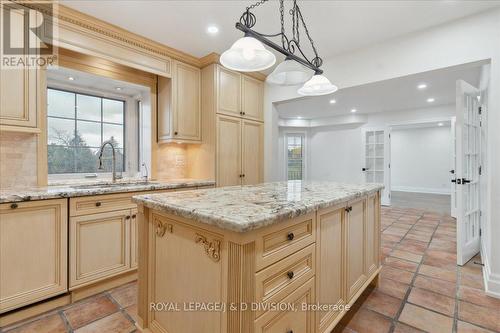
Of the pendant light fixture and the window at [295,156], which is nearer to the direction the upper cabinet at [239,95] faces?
the pendant light fixture

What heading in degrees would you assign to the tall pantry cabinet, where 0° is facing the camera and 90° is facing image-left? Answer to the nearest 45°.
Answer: approximately 315°

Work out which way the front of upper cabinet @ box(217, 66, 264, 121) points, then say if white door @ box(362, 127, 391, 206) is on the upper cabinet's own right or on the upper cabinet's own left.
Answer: on the upper cabinet's own left

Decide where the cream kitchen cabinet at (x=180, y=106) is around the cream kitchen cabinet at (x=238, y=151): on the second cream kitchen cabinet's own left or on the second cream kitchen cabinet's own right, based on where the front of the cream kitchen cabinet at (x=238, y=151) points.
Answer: on the second cream kitchen cabinet's own right

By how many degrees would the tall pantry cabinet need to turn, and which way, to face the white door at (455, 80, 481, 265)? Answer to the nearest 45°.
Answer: approximately 45° to its left

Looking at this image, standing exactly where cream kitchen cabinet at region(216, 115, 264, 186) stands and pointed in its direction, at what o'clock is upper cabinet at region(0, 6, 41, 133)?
The upper cabinet is roughly at 3 o'clock from the cream kitchen cabinet.

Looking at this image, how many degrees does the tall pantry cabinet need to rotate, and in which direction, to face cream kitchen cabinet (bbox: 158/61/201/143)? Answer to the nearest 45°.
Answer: approximately 135° to its right

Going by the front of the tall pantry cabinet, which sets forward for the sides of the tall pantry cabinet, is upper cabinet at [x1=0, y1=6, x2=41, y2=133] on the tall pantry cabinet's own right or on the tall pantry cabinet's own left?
on the tall pantry cabinet's own right
